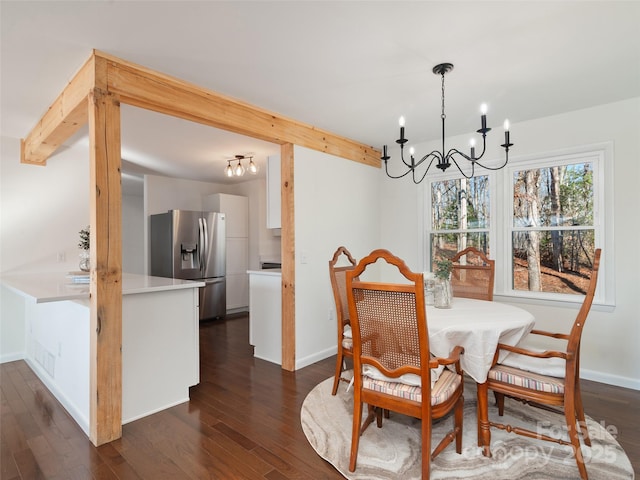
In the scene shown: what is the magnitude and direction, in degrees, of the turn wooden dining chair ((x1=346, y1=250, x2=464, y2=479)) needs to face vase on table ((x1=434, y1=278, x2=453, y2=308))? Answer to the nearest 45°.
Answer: approximately 45° to its left

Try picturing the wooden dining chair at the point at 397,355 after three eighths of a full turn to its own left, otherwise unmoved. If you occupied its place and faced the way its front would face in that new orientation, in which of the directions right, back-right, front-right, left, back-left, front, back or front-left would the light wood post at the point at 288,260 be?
front-right

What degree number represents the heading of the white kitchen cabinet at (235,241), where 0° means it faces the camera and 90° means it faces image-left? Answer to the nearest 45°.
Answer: approximately 315°

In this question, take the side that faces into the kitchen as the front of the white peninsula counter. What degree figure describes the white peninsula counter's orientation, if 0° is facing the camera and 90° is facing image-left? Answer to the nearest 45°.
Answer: approximately 225°

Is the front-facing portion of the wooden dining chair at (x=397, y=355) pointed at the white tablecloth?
yes

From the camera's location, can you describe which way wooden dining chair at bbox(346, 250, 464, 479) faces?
facing away from the viewer and to the right of the viewer

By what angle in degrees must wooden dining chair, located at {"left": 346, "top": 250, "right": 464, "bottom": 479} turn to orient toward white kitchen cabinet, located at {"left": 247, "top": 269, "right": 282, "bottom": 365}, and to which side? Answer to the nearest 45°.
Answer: approximately 90° to its left
